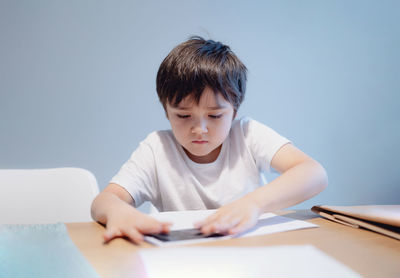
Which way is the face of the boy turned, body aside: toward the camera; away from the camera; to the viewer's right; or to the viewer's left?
toward the camera

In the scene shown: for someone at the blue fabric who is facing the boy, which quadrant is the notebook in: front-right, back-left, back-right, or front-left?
front-right

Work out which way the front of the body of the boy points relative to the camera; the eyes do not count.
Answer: toward the camera
